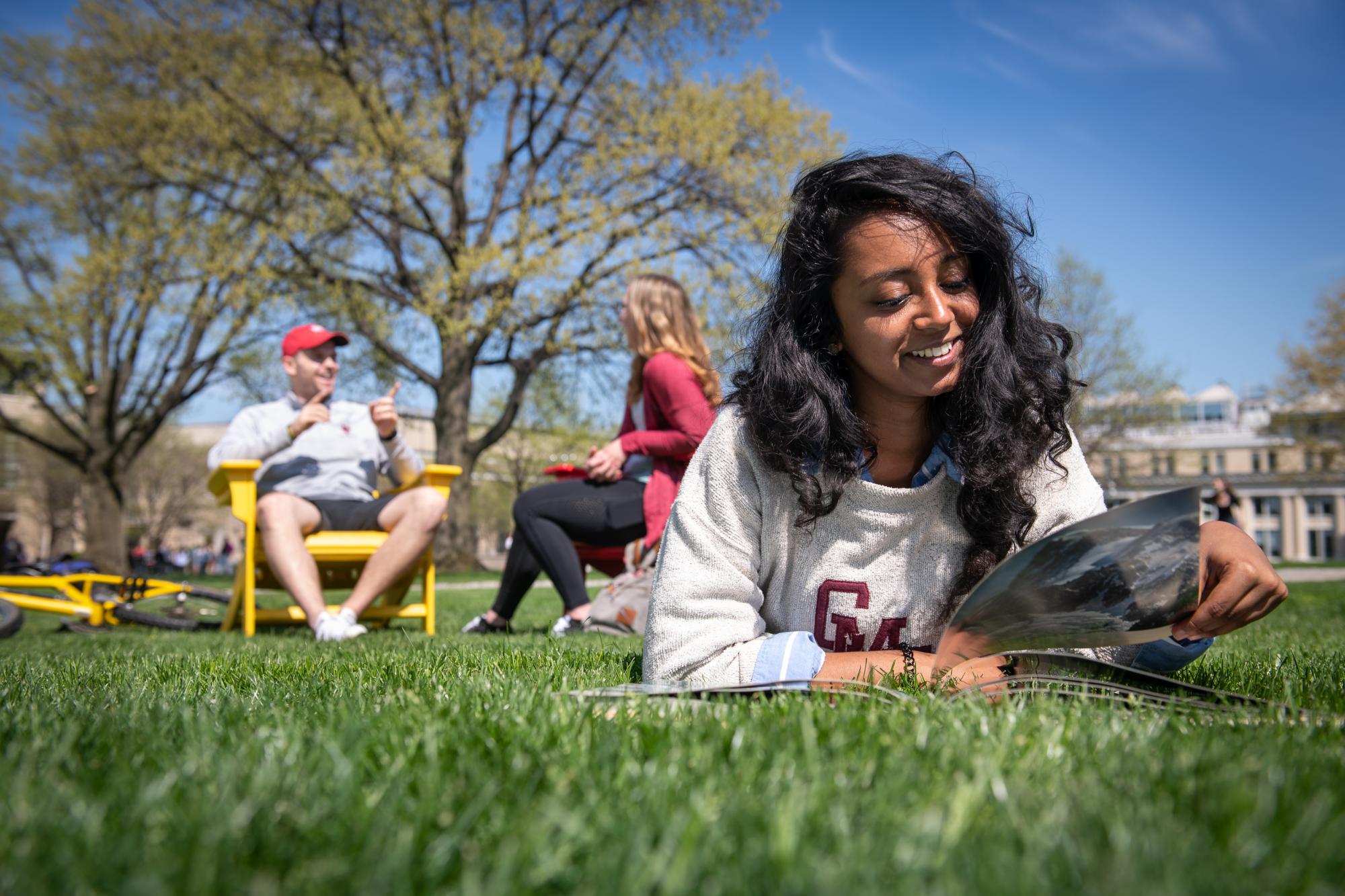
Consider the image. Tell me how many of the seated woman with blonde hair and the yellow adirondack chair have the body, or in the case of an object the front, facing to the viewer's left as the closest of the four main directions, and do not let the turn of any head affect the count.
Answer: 1

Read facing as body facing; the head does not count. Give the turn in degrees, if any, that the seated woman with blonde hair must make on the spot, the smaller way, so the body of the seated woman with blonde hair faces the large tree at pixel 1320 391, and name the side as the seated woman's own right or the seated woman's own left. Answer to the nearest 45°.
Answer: approximately 135° to the seated woman's own right

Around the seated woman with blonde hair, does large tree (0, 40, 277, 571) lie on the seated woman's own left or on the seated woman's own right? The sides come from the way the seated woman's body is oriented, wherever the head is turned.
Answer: on the seated woman's own right

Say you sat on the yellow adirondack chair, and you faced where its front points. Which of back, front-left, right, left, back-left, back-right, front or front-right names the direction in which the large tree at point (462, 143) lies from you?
back-left

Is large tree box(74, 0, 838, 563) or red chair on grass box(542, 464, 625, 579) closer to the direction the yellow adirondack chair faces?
the red chair on grass

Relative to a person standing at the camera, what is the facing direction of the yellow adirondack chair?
facing the viewer and to the right of the viewer

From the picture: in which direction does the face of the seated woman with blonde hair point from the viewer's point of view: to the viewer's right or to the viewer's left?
to the viewer's left

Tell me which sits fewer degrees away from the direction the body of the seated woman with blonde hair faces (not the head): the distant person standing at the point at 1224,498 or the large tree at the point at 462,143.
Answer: the large tree

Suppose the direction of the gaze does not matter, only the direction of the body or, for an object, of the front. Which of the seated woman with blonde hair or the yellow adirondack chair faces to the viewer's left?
the seated woman with blonde hair

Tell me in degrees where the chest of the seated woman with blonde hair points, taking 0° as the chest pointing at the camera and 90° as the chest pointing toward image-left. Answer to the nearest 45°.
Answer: approximately 90°

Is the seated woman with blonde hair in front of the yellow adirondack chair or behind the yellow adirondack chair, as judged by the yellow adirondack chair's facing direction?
in front

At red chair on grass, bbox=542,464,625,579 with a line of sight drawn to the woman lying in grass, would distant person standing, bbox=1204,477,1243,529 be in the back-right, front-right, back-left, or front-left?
back-left

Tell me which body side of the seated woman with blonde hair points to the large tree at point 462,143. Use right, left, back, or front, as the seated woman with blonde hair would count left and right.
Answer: right
